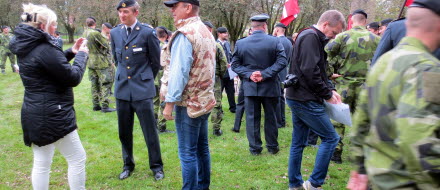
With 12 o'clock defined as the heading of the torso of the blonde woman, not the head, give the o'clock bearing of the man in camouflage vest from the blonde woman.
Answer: The man in camouflage vest is roughly at 2 o'clock from the blonde woman.

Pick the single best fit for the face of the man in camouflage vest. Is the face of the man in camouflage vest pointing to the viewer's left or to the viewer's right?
to the viewer's left

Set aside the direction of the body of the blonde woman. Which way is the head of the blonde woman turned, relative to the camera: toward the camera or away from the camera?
away from the camera

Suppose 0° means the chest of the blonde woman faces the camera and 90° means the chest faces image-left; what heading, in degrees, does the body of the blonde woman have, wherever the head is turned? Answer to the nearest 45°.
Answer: approximately 225°
